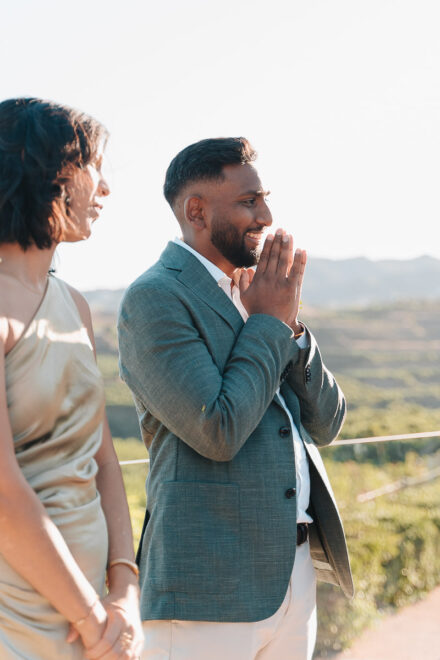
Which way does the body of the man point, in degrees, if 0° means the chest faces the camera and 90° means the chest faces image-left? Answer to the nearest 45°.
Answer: approximately 315°

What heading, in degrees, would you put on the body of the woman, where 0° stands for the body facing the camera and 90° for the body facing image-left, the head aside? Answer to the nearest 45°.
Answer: approximately 315°

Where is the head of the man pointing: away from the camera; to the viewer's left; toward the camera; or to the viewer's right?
to the viewer's right

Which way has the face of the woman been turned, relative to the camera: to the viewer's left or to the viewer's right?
to the viewer's right
